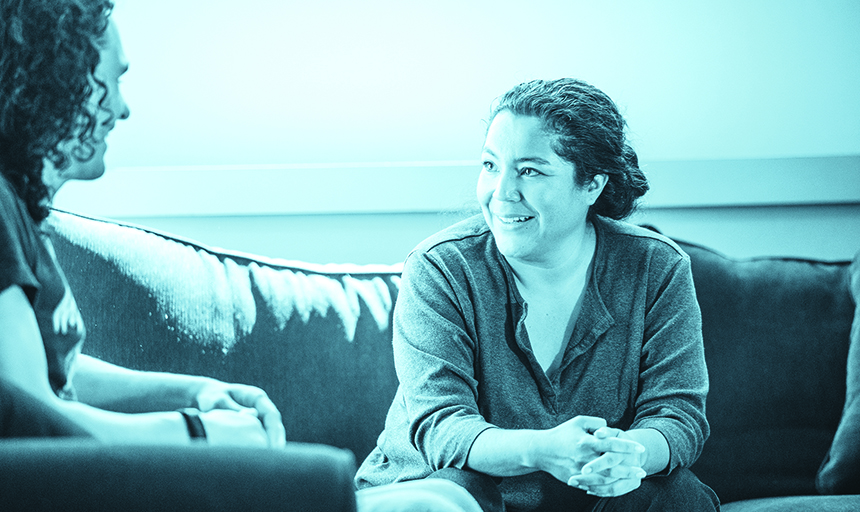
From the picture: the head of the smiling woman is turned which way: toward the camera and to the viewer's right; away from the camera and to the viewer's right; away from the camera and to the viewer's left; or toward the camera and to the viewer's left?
toward the camera and to the viewer's left

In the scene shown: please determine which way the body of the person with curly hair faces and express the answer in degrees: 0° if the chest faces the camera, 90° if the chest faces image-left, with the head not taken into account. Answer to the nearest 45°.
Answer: approximately 270°

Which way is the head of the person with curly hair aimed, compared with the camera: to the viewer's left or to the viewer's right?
to the viewer's right

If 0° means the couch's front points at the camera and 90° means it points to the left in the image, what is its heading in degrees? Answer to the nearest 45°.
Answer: approximately 0°
